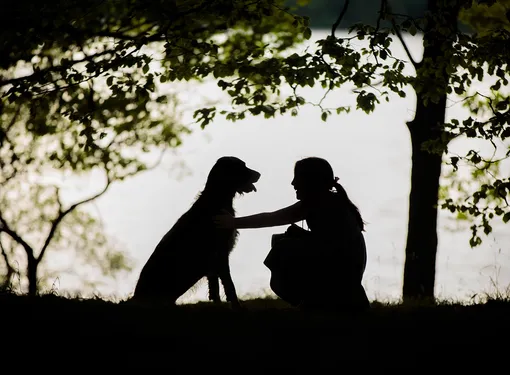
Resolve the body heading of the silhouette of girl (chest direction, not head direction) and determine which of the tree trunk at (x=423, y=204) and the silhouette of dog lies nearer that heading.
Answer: the silhouette of dog

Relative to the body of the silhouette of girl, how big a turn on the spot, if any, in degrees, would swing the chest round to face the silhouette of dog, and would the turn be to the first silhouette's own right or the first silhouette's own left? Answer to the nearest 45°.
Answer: approximately 45° to the first silhouette's own right

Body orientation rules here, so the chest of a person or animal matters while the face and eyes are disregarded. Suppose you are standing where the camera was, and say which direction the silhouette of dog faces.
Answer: facing to the right of the viewer

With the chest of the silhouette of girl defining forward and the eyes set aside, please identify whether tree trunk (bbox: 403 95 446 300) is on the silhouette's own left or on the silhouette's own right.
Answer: on the silhouette's own right

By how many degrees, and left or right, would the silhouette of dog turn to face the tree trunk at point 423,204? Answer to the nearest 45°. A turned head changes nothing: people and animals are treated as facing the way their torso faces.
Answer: approximately 45° to its left

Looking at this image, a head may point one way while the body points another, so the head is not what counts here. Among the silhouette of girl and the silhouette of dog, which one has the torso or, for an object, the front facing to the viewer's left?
the silhouette of girl

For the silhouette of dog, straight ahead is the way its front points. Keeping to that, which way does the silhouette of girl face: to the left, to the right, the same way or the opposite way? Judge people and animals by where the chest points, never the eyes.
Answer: the opposite way

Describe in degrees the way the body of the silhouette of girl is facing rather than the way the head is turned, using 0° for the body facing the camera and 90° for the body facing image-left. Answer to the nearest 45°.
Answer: approximately 90°

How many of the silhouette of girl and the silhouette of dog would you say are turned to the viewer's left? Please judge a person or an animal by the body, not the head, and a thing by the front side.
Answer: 1
